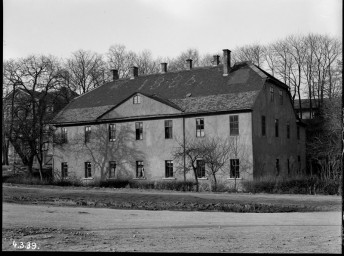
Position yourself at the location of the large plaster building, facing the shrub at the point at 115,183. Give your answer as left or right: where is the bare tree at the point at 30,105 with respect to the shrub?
right

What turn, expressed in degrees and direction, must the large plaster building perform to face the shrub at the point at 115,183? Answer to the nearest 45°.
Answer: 0° — it already faces it

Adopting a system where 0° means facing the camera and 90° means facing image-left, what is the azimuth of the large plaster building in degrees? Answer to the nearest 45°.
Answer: approximately 45°

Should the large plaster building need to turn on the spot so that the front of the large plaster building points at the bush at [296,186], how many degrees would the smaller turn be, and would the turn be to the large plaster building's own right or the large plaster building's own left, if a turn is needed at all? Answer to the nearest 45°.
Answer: approximately 90° to the large plaster building's own left

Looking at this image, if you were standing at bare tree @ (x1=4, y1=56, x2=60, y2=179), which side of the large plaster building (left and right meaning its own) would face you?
right

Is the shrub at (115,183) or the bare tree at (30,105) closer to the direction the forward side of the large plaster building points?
the shrub
